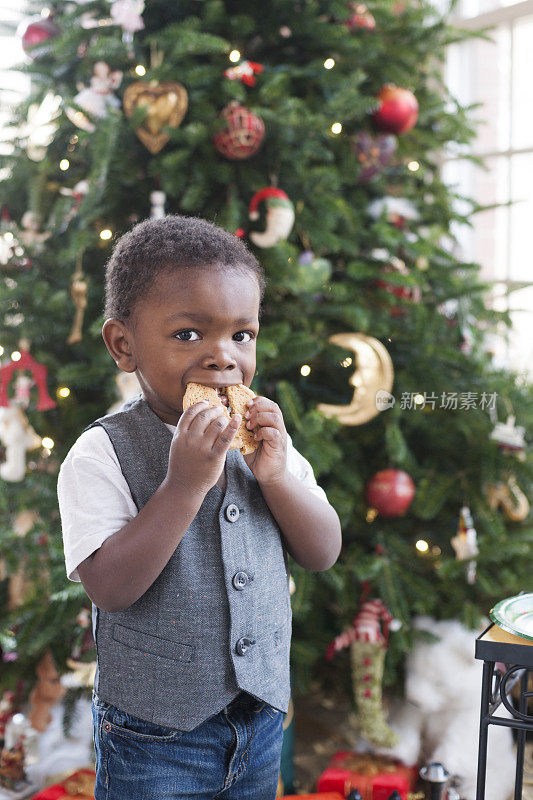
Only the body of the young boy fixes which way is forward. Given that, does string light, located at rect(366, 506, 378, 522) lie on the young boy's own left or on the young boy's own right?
on the young boy's own left

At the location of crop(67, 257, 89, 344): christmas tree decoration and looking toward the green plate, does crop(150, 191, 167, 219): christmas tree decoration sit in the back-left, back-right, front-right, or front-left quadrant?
front-left

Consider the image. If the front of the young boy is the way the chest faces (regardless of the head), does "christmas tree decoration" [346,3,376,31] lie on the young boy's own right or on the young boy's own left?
on the young boy's own left

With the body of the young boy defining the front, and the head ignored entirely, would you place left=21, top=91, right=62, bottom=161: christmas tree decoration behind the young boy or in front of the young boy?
behind

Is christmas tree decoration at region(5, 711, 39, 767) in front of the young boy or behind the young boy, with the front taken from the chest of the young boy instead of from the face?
behind

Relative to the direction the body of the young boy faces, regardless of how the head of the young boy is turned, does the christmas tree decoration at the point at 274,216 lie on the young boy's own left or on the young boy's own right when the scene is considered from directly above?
on the young boy's own left

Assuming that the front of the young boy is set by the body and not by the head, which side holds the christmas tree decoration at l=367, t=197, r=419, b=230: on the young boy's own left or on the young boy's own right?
on the young boy's own left

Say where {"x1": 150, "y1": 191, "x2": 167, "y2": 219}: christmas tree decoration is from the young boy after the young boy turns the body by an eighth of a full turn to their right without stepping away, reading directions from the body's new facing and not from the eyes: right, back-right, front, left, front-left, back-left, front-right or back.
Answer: back

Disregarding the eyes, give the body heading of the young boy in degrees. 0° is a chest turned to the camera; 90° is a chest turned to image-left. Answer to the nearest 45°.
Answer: approximately 315°
